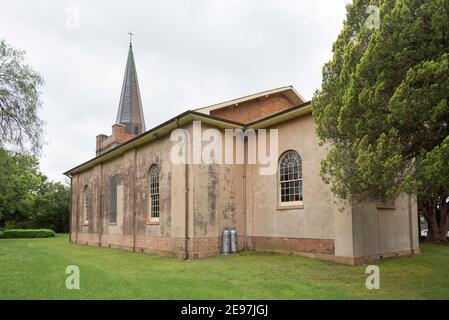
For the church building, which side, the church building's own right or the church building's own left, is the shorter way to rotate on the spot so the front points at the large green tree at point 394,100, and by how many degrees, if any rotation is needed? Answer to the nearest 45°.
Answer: approximately 135° to the church building's own right

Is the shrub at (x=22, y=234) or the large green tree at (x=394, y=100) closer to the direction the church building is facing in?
the shrub

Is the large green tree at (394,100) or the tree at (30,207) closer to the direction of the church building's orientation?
the tree

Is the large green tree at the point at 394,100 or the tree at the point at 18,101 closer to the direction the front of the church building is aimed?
the tree

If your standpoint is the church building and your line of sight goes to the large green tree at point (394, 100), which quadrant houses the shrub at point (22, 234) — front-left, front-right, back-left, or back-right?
back-left

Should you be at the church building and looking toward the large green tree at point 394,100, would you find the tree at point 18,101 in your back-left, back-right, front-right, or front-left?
back-right

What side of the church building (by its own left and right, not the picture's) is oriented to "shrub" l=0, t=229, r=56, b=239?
front

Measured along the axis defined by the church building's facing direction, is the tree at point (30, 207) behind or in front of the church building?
in front

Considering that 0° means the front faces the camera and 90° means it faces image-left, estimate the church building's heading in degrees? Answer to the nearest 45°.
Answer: approximately 135°

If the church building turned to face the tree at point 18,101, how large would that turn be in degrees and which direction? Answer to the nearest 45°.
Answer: approximately 45° to its left
